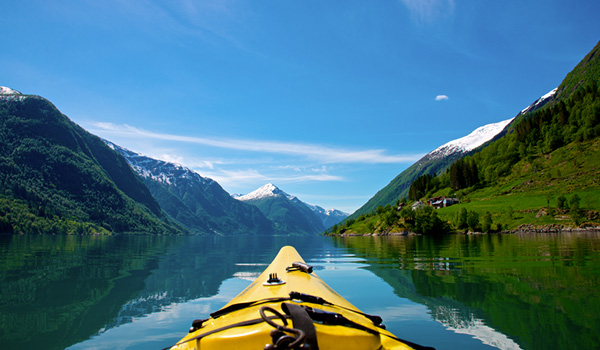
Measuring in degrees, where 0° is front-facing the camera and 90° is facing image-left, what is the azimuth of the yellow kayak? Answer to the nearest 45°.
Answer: approximately 180°
